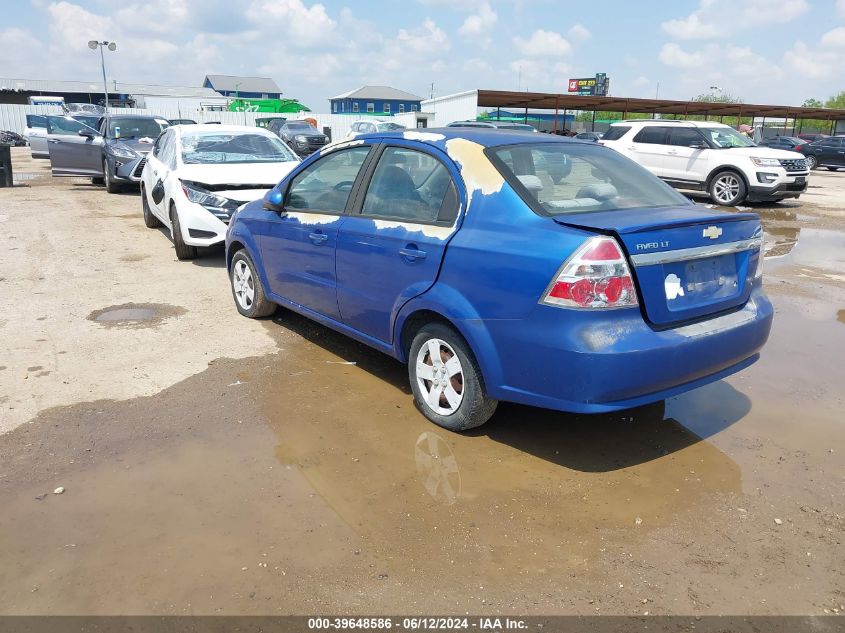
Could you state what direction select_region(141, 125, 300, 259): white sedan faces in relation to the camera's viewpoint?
facing the viewer and to the right of the viewer

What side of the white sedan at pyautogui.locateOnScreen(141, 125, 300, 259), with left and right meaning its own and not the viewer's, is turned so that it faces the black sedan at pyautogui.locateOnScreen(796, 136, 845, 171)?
left

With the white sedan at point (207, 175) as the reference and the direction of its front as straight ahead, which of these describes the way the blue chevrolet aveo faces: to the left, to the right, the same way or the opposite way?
the opposite way

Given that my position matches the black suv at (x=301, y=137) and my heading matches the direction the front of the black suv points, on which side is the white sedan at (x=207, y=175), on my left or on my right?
on my right

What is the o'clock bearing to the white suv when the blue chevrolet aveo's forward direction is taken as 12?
The white suv is roughly at 2 o'clock from the blue chevrolet aveo.

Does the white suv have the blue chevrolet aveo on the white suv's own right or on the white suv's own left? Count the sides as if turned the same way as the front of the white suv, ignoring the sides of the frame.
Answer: on the white suv's own right

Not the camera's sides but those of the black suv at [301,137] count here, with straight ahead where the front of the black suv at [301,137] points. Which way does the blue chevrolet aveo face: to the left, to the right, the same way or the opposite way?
the opposite way

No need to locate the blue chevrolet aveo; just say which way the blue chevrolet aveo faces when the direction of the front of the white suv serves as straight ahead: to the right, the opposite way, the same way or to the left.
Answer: the opposite way

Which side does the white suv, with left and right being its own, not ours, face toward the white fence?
back

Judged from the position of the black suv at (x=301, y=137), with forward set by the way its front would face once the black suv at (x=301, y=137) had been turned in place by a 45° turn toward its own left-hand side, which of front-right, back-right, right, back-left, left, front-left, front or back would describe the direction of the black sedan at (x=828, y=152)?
front
